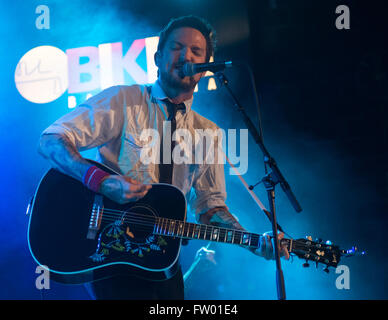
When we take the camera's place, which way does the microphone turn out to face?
facing to the left of the viewer

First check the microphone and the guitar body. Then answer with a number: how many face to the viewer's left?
1

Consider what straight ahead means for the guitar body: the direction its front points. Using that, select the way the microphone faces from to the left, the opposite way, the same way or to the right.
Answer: to the right

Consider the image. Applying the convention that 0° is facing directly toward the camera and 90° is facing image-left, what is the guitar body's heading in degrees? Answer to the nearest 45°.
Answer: approximately 0°
